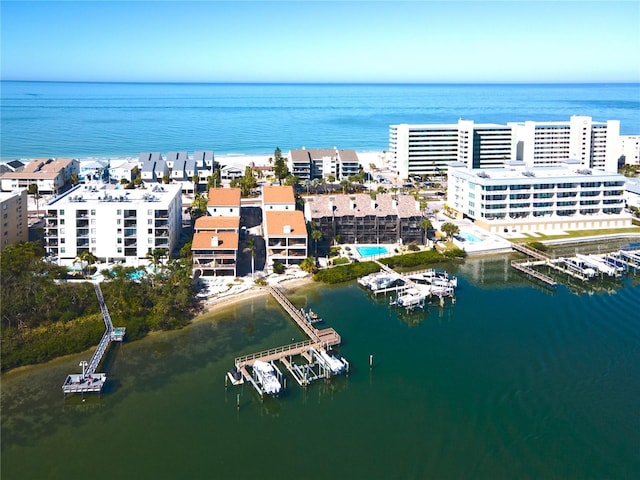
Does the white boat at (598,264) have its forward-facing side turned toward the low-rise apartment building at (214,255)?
no

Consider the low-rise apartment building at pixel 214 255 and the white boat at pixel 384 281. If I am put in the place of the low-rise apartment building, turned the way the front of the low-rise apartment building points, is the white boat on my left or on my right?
on my left

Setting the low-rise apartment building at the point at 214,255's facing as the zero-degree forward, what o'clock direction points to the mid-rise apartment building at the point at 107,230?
the mid-rise apartment building at the point at 107,230 is roughly at 4 o'clock from the low-rise apartment building at the point at 214,255.

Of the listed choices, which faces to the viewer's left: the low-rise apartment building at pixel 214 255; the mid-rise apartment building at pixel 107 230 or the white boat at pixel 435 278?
the white boat

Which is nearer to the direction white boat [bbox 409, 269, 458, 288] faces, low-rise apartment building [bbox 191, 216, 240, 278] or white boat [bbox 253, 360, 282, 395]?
the low-rise apartment building

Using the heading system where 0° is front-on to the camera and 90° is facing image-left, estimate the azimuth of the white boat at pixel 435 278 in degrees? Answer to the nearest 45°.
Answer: approximately 90°

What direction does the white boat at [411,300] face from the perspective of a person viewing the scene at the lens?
facing the viewer and to the left of the viewer

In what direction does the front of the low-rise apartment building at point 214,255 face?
toward the camera

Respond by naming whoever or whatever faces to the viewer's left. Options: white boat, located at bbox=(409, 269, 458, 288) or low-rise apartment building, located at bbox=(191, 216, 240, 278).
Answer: the white boat

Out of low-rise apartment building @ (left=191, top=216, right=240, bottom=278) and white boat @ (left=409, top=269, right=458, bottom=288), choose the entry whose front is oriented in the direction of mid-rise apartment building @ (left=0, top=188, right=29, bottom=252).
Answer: the white boat

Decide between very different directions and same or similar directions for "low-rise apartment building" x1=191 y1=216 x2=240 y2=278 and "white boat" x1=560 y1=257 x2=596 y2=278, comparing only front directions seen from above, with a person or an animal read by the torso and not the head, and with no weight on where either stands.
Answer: very different directions

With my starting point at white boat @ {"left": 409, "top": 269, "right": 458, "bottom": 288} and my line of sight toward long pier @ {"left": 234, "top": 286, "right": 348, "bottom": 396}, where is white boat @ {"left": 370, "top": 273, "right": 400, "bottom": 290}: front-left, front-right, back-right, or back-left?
front-right

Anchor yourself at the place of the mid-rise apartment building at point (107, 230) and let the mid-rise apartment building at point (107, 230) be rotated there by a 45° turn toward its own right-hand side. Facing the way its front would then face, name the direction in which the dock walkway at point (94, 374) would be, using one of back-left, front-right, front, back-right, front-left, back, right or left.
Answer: front-left

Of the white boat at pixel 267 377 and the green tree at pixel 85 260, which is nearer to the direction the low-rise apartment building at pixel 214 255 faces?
the white boat

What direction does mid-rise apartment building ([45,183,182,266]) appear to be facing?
toward the camera
